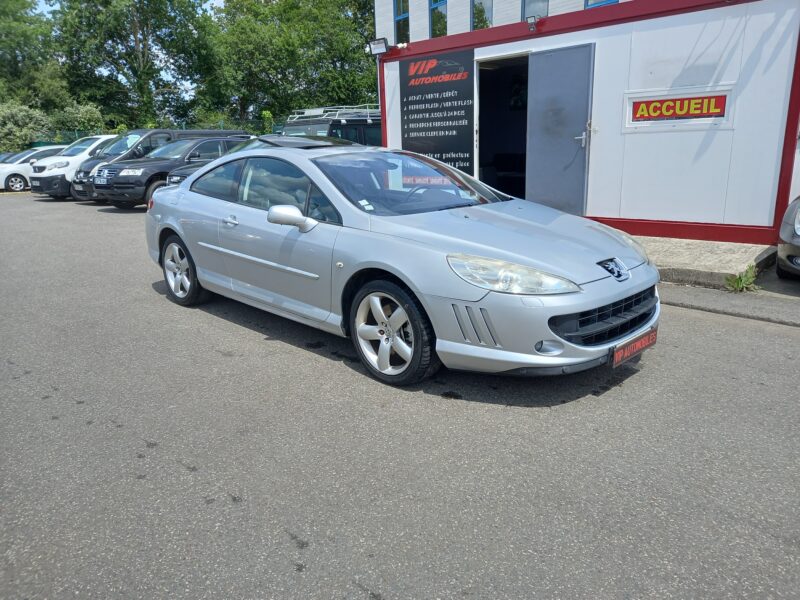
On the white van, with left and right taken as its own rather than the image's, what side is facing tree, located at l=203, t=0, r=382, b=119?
back

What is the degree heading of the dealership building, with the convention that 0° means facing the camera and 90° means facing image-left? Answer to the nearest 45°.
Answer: approximately 45°

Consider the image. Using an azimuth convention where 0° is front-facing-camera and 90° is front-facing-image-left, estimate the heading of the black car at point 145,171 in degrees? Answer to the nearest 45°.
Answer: approximately 45°

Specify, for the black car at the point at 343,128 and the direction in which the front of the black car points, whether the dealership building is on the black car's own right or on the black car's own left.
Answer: on the black car's own left

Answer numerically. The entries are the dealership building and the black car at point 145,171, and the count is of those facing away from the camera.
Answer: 0

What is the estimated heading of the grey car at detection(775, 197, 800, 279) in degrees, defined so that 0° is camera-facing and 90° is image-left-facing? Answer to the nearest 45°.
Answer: approximately 45°

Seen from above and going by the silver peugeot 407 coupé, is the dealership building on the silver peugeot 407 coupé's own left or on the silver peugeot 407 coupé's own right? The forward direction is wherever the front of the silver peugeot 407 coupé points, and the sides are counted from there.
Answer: on the silver peugeot 407 coupé's own left

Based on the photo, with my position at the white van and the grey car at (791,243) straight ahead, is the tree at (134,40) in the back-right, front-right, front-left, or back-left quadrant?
back-left

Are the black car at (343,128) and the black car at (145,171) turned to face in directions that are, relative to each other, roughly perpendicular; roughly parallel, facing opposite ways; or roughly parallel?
roughly parallel

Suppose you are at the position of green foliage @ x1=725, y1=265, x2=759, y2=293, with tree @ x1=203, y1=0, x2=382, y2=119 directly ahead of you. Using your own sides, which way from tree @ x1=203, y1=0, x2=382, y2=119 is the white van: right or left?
left

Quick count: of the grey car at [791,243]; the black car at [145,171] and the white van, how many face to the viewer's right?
0

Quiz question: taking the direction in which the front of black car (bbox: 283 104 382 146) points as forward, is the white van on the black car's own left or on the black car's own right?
on the black car's own right

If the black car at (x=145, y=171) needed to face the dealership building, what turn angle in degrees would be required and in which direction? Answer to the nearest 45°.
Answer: approximately 90° to its left

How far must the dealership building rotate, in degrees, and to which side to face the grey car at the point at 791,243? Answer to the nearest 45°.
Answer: approximately 90° to its left
